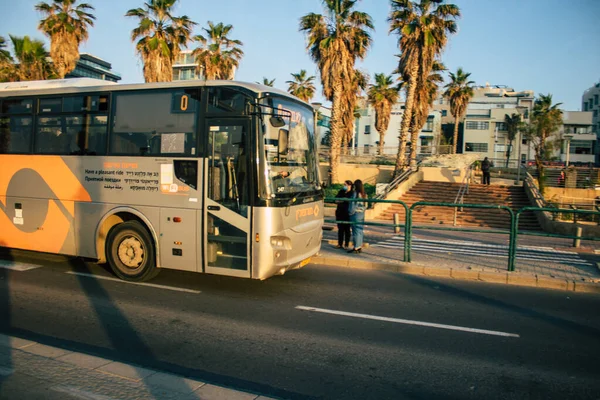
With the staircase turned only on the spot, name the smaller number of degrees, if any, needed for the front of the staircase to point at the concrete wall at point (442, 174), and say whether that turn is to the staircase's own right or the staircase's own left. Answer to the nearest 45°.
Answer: approximately 180°

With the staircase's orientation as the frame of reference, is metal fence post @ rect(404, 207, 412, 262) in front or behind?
in front

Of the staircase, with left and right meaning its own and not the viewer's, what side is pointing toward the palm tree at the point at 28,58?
right

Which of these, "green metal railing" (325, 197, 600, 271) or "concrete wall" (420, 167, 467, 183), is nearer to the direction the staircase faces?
the green metal railing

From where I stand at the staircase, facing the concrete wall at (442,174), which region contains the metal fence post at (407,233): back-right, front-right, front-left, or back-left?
back-left

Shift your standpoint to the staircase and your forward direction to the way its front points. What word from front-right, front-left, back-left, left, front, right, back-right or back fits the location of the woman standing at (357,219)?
front

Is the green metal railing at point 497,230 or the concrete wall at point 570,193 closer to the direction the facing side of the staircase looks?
the green metal railing

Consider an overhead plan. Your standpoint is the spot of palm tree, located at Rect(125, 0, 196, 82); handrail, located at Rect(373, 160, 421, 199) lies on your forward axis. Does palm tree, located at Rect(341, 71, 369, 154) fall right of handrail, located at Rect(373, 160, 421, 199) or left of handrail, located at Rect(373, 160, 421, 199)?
left

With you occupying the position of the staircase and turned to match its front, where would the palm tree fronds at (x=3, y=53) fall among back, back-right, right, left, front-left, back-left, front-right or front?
right

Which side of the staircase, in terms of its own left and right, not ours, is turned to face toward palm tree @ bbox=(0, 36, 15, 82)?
right

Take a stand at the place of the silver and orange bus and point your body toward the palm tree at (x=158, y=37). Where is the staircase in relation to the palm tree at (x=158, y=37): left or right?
right

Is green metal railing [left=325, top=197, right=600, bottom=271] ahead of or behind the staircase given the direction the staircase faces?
ahead

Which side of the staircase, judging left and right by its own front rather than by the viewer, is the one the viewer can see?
front
